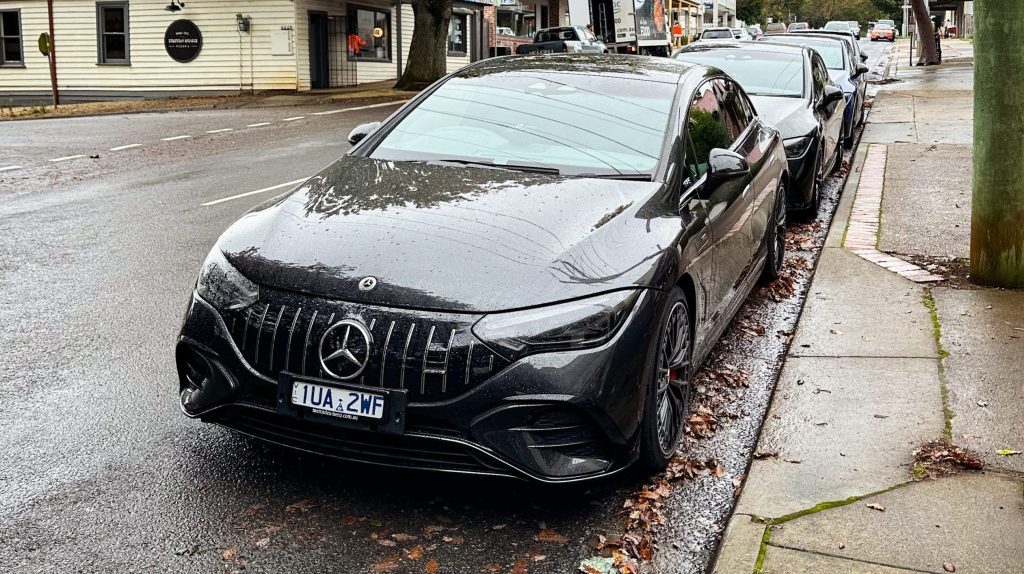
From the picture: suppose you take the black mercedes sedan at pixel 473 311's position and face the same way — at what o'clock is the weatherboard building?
The weatherboard building is roughly at 4 o'clock from the black mercedes sedan.

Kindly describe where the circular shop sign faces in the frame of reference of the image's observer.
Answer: facing the viewer

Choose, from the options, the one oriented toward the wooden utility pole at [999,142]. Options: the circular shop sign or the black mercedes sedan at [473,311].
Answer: the circular shop sign

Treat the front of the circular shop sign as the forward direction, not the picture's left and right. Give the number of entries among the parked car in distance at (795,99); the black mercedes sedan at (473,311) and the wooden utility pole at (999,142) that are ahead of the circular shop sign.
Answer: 3

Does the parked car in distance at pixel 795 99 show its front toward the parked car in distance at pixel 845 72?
no

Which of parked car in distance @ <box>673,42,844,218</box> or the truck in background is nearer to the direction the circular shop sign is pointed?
the parked car in distance

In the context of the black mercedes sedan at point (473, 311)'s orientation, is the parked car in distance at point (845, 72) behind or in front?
behind

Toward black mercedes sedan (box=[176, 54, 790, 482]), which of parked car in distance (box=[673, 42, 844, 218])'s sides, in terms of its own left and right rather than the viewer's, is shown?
front

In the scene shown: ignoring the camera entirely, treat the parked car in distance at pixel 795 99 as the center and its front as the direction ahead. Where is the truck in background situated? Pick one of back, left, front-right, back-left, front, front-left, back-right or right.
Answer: back

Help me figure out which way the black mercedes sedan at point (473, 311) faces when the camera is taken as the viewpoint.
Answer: facing the viewer and to the left of the viewer

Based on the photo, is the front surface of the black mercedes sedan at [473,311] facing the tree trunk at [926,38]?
no

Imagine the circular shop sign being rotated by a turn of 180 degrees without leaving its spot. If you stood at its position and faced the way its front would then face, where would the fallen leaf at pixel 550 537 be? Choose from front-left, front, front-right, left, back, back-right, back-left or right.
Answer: back

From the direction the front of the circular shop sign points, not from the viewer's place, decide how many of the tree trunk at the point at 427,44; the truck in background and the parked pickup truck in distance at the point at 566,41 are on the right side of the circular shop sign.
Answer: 0

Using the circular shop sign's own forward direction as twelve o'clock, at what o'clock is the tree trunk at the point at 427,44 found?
The tree trunk is roughly at 10 o'clock from the circular shop sign.

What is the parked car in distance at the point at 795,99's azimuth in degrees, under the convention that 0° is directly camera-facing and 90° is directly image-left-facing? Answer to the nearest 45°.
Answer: approximately 0°
